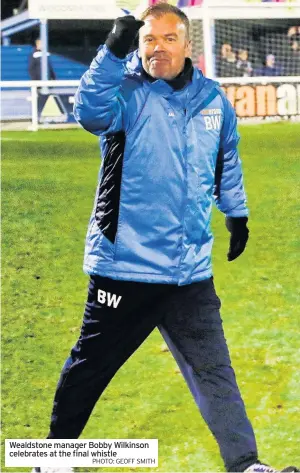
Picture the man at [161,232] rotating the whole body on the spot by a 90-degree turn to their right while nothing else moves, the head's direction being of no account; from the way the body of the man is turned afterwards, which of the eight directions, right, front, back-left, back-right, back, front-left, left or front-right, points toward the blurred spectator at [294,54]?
back-right

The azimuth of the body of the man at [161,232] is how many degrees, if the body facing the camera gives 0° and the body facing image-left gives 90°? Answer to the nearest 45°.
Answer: approximately 315°

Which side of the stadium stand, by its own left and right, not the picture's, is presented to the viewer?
front

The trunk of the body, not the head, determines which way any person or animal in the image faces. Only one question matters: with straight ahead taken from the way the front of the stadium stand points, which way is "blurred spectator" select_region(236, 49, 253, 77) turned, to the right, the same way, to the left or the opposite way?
the same way

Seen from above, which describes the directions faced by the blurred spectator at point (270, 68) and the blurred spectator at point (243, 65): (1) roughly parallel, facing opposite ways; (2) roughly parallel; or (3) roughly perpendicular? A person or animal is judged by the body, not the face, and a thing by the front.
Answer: roughly parallel

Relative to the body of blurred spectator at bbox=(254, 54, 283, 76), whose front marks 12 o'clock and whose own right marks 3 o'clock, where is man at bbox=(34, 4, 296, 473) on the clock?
The man is roughly at 12 o'clock from the blurred spectator.

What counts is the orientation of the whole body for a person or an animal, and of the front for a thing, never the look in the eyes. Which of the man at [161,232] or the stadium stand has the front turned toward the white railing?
the stadium stand

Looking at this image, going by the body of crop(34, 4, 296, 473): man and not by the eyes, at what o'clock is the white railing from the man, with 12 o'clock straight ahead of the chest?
The white railing is roughly at 7 o'clock from the man.

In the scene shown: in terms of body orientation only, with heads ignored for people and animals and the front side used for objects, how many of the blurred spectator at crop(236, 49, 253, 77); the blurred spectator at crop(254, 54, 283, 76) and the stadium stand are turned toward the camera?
3

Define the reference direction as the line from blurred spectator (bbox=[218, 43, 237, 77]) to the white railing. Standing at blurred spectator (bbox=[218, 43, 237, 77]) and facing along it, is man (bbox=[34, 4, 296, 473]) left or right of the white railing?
left

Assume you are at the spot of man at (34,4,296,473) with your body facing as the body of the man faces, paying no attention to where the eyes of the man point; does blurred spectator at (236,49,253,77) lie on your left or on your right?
on your left

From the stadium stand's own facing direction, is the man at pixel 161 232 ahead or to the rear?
ahead

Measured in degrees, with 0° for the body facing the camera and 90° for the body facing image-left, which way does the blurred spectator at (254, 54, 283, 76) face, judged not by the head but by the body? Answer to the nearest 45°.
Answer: approximately 0°
